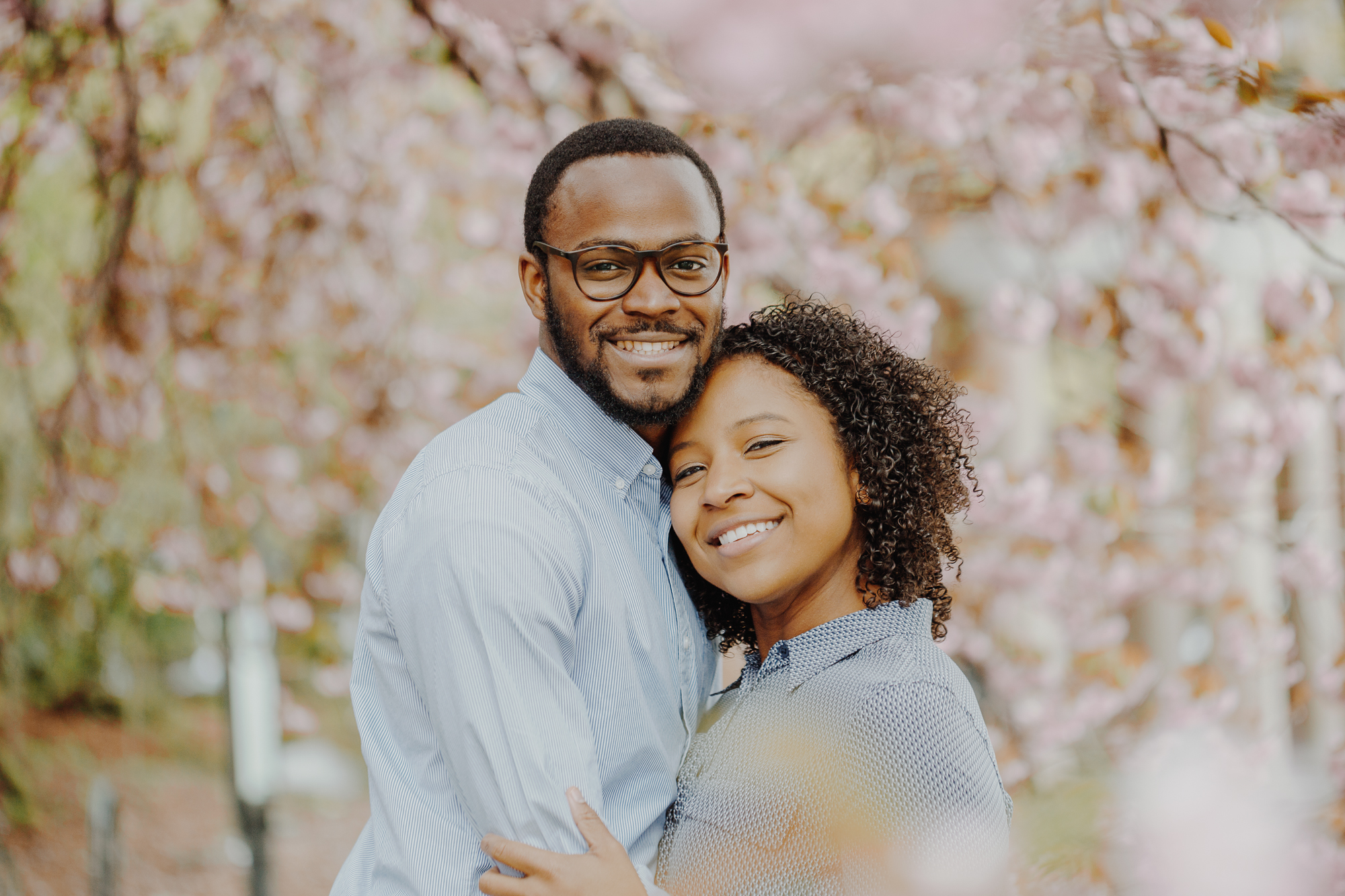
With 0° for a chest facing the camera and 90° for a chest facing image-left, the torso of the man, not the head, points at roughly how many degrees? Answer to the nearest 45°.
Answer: approximately 315°

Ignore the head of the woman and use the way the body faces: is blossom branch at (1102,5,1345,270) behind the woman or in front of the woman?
behind

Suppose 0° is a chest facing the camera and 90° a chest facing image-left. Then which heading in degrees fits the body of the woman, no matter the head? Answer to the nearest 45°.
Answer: approximately 45°
